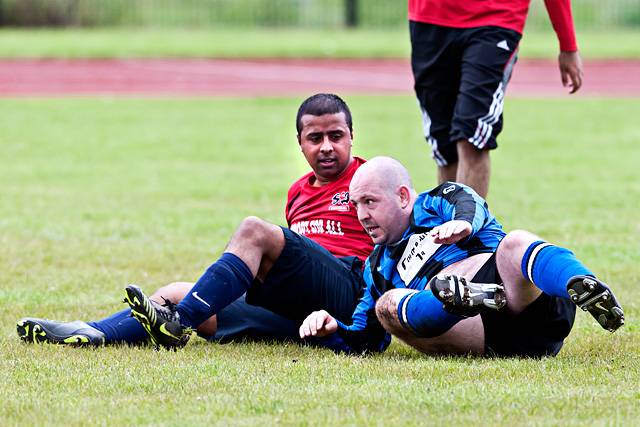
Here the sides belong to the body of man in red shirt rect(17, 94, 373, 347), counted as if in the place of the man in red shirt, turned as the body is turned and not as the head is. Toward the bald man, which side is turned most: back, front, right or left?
left

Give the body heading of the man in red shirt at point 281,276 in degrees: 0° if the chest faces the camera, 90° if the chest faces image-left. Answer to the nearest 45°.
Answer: approximately 45°

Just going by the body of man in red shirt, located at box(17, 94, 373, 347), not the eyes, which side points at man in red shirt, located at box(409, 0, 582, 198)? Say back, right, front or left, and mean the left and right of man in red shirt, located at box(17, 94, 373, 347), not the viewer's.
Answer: back
